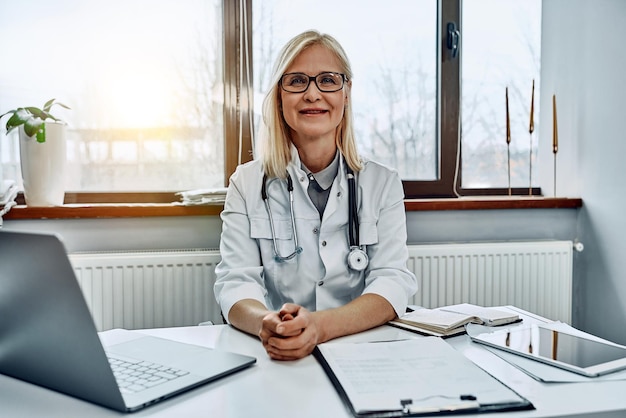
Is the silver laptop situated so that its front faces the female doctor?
yes

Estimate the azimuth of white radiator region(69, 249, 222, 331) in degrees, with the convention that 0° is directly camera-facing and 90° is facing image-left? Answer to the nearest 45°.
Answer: approximately 0°

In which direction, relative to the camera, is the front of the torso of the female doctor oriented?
toward the camera

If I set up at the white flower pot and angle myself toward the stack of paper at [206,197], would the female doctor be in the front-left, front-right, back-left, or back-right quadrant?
front-right

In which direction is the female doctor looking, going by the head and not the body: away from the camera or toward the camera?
toward the camera

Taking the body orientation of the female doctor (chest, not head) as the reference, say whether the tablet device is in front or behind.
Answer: in front

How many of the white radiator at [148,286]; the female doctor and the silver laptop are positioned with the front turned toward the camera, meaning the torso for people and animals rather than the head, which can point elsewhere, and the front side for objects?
2

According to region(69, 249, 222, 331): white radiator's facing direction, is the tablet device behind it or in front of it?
in front

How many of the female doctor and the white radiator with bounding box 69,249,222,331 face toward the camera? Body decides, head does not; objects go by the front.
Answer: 2

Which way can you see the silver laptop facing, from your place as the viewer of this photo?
facing away from the viewer and to the right of the viewer

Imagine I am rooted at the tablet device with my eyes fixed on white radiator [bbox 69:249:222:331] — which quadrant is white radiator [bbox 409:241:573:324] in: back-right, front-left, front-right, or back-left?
front-right

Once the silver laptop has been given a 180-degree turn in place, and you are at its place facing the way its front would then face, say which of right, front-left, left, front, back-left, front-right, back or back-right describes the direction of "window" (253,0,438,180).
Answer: back

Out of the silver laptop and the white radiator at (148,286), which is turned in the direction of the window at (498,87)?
the silver laptop
